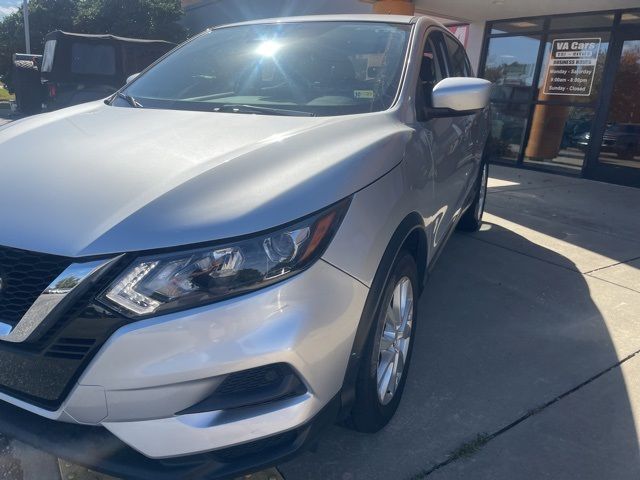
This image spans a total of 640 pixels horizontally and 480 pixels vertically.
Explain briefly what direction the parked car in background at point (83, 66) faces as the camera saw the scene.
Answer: facing away from the viewer and to the right of the viewer

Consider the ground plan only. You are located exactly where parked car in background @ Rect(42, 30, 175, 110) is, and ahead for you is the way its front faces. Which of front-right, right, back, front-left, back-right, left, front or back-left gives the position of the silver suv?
back-right

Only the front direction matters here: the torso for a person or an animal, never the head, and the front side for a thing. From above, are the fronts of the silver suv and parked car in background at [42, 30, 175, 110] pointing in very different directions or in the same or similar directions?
very different directions

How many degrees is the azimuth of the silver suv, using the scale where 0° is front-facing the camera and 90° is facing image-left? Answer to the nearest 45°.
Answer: approximately 45°

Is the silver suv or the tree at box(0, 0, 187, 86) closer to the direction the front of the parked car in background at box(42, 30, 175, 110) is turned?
the tree

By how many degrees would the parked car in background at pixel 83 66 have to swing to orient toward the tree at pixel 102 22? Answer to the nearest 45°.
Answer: approximately 45° to its left

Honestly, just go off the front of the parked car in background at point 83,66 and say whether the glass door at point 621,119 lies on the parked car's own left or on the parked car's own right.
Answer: on the parked car's own right

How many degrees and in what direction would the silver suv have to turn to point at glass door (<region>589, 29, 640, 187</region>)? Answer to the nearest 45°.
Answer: approximately 180°

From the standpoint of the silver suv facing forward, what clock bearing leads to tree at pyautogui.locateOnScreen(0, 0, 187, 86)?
The tree is roughly at 4 o'clock from the silver suv.

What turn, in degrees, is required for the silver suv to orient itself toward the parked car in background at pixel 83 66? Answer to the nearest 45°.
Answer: approximately 135° to its right
